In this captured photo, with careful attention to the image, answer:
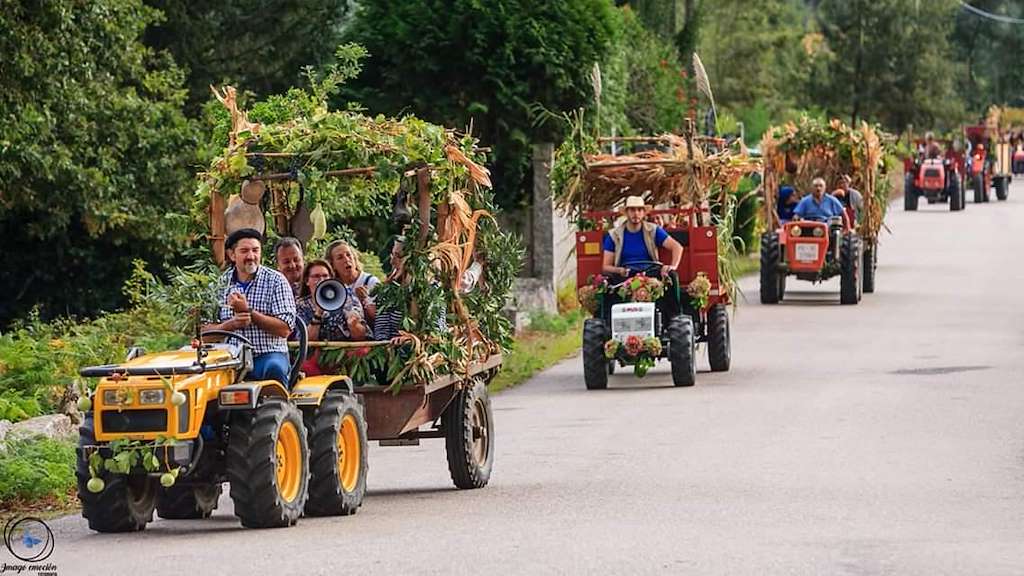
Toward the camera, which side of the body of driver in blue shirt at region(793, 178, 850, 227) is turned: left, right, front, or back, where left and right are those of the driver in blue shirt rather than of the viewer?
front

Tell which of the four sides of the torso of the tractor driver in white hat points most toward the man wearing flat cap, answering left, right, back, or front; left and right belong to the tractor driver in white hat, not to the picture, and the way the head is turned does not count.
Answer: front

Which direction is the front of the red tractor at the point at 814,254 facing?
toward the camera

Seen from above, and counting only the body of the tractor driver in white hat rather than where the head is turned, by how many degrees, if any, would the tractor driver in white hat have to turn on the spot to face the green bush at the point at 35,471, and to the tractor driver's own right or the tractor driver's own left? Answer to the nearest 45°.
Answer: approximately 45° to the tractor driver's own right

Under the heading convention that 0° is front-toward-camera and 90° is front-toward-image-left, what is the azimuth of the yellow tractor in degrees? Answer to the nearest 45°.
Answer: approximately 45°

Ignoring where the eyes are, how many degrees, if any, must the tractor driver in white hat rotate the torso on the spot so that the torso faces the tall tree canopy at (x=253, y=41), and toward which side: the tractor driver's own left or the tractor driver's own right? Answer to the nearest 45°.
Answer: approximately 135° to the tractor driver's own right

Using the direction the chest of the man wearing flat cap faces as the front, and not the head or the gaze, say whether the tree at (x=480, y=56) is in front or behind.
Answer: behind

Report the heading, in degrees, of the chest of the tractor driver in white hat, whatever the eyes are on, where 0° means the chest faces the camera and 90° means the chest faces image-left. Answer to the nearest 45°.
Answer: approximately 0°

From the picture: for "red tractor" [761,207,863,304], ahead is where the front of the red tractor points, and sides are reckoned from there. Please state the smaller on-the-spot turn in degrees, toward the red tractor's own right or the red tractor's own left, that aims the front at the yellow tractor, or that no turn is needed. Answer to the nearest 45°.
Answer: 0° — it already faces it

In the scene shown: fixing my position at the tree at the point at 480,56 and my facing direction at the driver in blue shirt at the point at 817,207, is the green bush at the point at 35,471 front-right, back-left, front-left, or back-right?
back-right

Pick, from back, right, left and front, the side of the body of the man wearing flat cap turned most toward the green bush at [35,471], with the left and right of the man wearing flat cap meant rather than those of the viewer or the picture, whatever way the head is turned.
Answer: right
